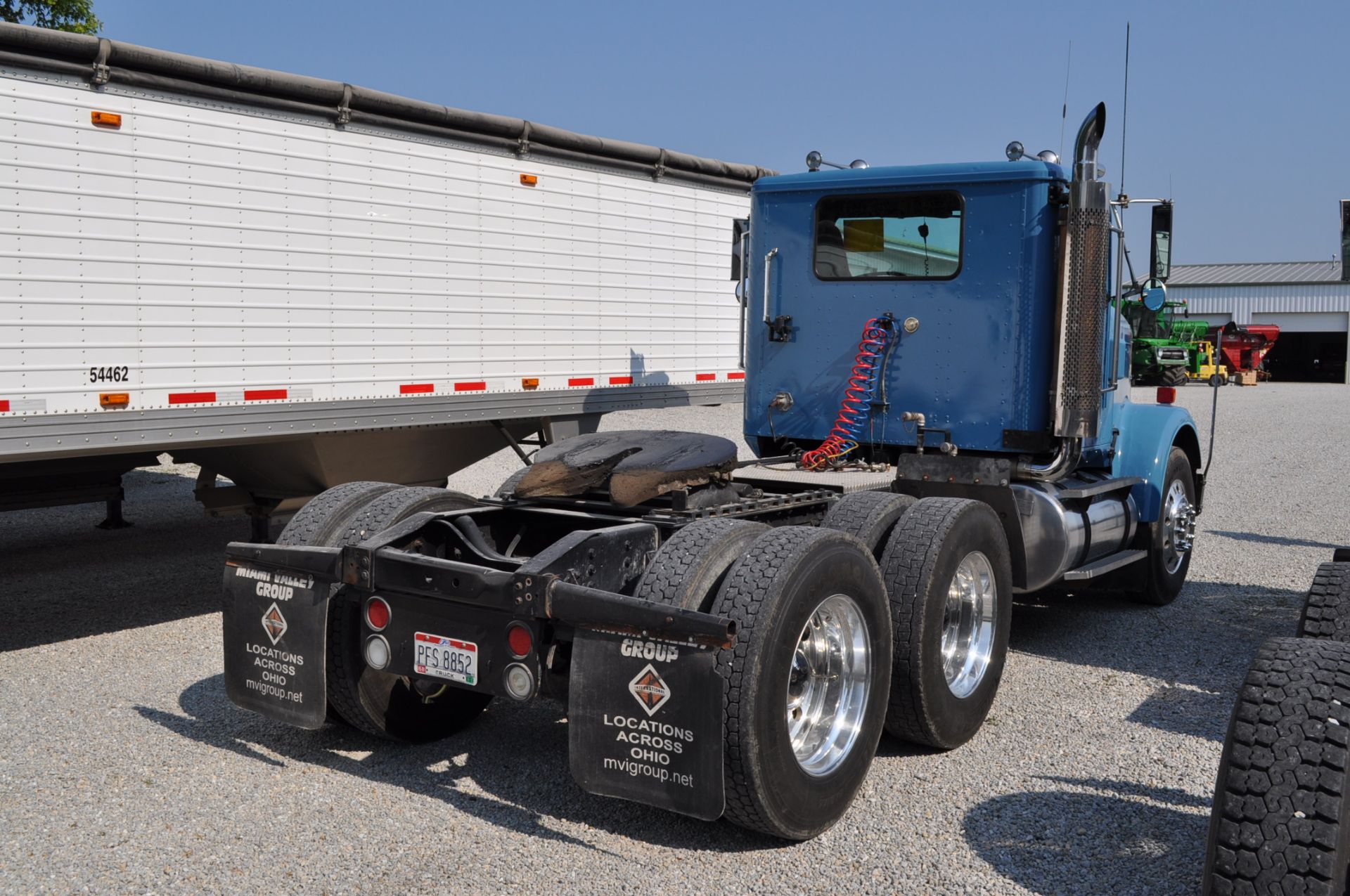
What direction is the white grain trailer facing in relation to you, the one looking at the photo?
facing away from the viewer and to the right of the viewer

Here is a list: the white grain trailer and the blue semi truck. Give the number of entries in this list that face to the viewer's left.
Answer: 0

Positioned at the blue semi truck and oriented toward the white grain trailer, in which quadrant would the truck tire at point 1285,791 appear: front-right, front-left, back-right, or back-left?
back-left

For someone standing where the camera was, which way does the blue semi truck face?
facing away from the viewer and to the right of the viewer

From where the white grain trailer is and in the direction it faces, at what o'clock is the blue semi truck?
The blue semi truck is roughly at 3 o'clock from the white grain trailer.

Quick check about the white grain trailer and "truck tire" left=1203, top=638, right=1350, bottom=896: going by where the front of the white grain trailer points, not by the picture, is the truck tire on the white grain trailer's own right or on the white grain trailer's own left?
on the white grain trailer's own right
